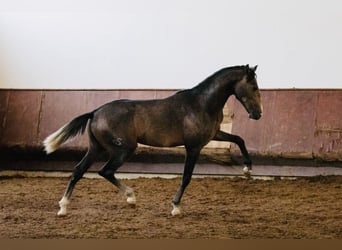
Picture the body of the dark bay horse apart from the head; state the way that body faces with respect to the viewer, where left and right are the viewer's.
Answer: facing to the right of the viewer
